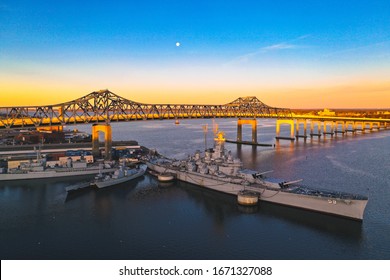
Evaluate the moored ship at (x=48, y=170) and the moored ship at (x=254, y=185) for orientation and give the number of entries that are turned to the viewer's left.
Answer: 1

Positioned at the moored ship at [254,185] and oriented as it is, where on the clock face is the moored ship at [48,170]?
the moored ship at [48,170] is roughly at 5 o'clock from the moored ship at [254,185].

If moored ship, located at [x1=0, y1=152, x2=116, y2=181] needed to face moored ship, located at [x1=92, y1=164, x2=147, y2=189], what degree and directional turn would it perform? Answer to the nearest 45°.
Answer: approximately 135° to its left

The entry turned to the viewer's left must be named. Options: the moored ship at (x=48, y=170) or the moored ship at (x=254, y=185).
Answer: the moored ship at (x=48, y=170)

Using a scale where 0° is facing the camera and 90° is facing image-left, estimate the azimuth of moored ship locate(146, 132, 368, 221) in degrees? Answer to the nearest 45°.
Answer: approximately 315°

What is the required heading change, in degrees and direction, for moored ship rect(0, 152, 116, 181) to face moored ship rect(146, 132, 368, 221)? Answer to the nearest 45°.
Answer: approximately 135° to its left

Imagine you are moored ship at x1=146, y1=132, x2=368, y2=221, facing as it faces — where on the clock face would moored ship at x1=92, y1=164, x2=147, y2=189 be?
moored ship at x1=92, y1=164, x2=147, y2=189 is roughly at 5 o'clock from moored ship at x1=146, y1=132, x2=368, y2=221.

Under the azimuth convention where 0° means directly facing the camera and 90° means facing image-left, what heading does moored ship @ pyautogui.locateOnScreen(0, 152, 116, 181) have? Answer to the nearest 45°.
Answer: approximately 90°
